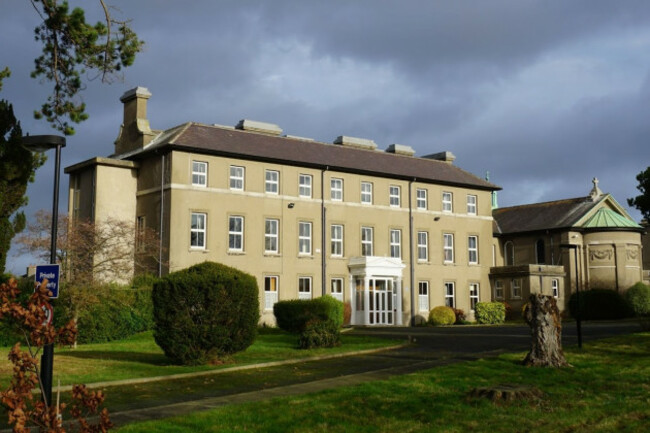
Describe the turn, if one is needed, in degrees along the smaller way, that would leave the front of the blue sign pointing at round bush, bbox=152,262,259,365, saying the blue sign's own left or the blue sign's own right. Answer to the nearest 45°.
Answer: approximately 135° to the blue sign's own left

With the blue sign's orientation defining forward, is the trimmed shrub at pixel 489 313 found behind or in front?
behind

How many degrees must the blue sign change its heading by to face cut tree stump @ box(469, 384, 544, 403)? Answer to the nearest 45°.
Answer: approximately 90° to its left

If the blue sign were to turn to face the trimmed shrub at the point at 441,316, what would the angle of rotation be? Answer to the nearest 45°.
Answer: approximately 135° to its left

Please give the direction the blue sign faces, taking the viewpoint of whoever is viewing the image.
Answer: facing the viewer

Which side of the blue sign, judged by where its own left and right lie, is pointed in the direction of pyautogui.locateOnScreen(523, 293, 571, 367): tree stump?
left

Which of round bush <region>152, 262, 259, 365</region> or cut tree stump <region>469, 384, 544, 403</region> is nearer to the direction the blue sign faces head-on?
the cut tree stump
